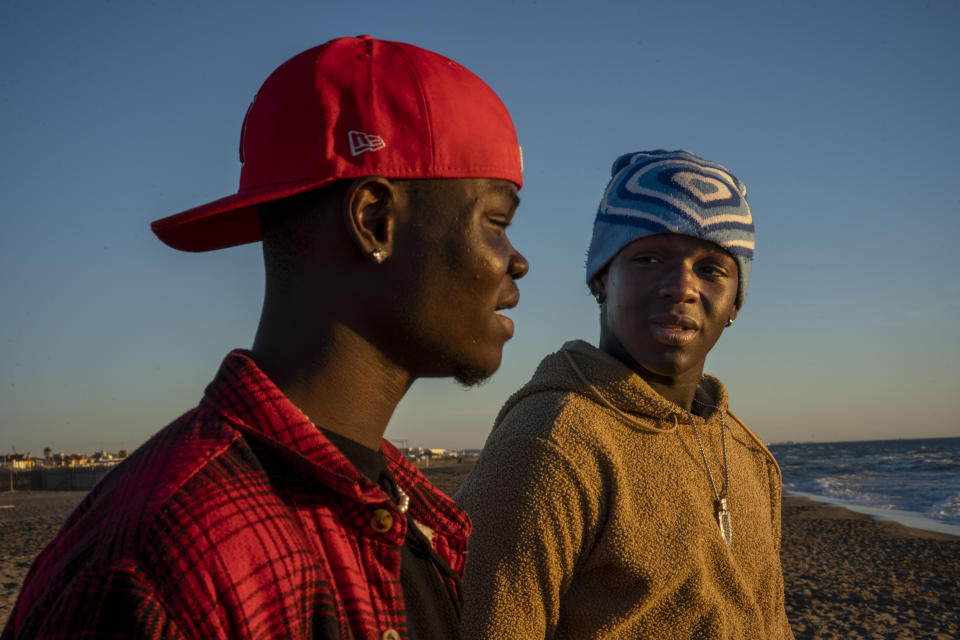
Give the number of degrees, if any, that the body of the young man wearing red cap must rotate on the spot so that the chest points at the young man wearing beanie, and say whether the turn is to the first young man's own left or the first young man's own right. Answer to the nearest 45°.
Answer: approximately 45° to the first young man's own left

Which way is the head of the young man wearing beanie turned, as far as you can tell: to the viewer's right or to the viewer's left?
to the viewer's left

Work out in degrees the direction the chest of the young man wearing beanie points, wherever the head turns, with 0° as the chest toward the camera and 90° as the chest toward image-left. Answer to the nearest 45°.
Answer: approximately 315°

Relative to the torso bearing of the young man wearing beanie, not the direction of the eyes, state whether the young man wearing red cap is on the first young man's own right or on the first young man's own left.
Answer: on the first young man's own right

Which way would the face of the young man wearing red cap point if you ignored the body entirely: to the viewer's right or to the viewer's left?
to the viewer's right

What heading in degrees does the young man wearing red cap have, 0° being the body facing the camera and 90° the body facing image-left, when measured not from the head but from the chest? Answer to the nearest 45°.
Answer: approximately 270°
